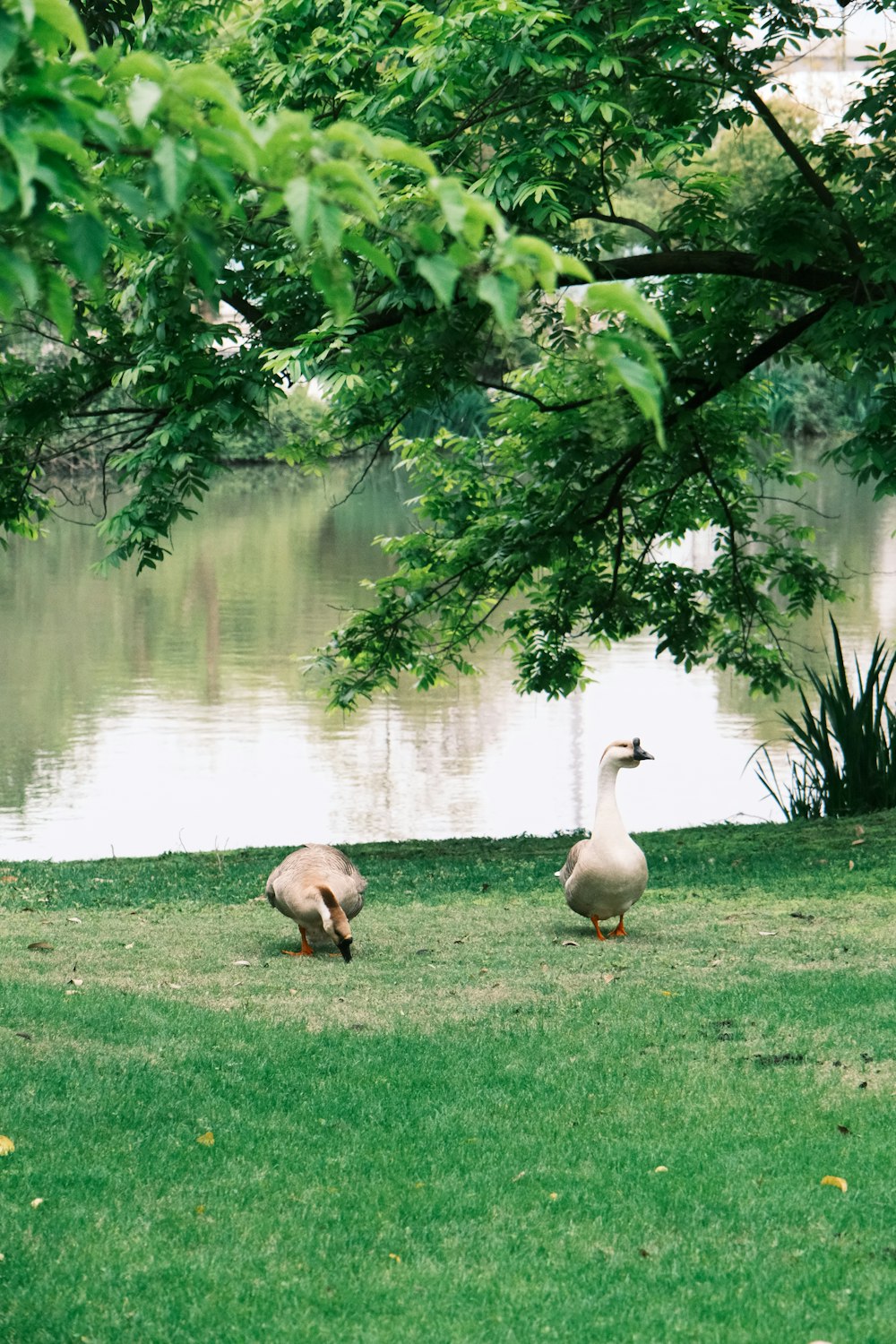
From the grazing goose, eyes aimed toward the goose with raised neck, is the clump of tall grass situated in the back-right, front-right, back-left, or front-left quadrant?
front-left

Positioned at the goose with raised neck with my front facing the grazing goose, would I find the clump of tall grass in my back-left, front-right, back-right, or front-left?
back-right

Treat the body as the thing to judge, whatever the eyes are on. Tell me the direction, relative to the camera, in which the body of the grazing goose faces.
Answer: toward the camera

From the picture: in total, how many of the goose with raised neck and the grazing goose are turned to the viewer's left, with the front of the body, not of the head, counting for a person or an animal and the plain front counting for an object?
0

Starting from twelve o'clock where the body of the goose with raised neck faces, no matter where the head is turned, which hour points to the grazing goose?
The grazing goose is roughly at 4 o'clock from the goose with raised neck.

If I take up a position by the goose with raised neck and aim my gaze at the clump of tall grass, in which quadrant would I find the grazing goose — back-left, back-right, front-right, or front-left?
back-left

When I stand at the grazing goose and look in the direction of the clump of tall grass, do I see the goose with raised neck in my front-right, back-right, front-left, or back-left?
front-right

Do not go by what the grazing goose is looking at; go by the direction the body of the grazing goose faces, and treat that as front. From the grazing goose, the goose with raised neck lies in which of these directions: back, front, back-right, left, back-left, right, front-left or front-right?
left

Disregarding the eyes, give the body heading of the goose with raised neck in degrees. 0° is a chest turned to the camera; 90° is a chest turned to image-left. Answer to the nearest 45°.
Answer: approximately 315°

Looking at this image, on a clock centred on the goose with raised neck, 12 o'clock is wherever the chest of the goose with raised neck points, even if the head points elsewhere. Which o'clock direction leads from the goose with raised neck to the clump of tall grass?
The clump of tall grass is roughly at 8 o'clock from the goose with raised neck.
